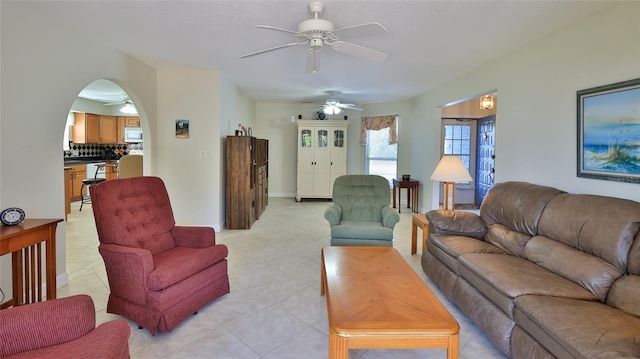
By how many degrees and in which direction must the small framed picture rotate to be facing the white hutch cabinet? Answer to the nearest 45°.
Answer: approximately 135° to its left

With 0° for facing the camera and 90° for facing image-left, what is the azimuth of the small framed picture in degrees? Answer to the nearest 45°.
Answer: approximately 0°

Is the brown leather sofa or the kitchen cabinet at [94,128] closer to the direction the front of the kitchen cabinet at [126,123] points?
the brown leather sofa

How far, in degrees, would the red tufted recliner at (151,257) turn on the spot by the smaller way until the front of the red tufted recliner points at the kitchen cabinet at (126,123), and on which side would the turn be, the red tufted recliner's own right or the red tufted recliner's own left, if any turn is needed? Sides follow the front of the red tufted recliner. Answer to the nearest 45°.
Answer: approximately 135° to the red tufted recliner's own left

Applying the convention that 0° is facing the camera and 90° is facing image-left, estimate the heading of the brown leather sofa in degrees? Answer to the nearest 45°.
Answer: approximately 45°

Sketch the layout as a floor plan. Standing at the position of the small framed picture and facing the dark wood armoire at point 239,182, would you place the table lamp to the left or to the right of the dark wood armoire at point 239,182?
right

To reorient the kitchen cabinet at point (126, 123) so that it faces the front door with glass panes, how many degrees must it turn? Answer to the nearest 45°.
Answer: approximately 45° to its left
